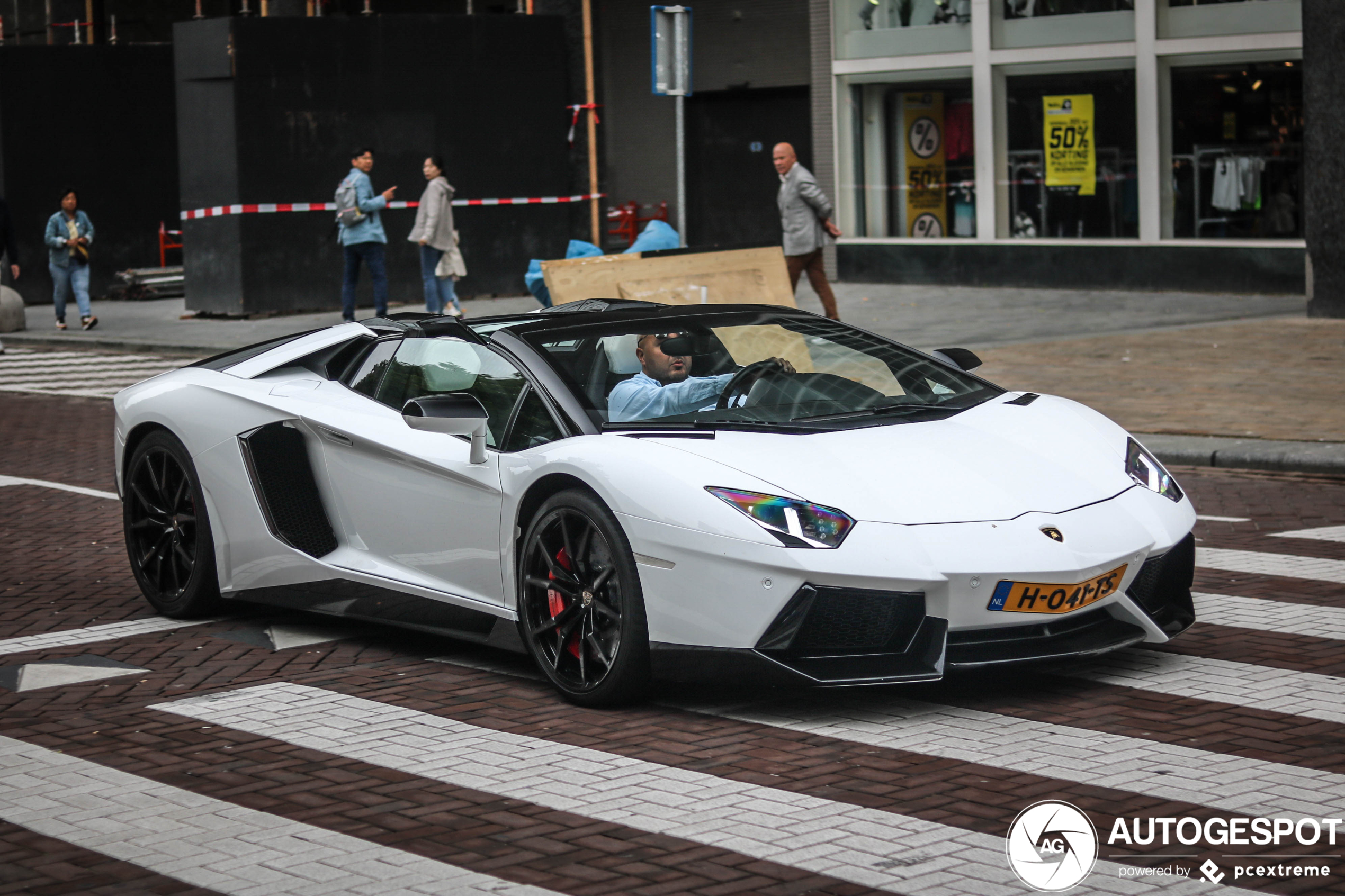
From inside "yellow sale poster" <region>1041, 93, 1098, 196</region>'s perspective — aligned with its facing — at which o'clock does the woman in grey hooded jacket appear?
The woman in grey hooded jacket is roughly at 2 o'clock from the yellow sale poster.

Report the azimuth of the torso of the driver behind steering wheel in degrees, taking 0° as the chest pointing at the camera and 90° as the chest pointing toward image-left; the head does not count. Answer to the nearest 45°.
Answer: approximately 315°

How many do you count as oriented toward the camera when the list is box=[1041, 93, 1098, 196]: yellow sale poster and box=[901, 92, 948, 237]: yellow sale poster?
2

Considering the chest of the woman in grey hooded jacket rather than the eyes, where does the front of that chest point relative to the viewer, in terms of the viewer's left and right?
facing to the left of the viewer

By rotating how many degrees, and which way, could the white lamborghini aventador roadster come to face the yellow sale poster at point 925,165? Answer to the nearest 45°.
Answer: approximately 135° to its left

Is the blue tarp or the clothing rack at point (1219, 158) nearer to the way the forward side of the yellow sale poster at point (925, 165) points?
the blue tarp
